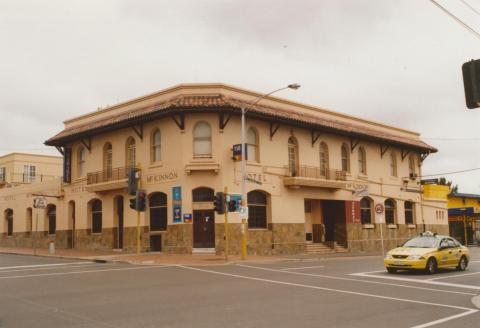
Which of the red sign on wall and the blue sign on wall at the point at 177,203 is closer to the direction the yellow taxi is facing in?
the blue sign on wall

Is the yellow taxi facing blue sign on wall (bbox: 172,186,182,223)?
no

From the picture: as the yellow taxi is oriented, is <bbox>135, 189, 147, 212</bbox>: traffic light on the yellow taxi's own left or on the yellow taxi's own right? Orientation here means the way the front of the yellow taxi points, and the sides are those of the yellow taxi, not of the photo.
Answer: on the yellow taxi's own right

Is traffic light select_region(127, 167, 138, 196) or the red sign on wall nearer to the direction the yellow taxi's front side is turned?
the traffic light

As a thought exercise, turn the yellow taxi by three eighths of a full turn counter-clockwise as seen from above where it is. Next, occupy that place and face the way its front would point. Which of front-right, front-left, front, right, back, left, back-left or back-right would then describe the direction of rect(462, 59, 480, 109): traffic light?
right

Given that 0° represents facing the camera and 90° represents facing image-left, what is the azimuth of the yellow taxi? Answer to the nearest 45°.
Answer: approximately 45°

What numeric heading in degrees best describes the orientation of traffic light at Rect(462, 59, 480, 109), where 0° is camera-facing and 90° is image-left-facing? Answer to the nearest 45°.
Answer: approximately 180°

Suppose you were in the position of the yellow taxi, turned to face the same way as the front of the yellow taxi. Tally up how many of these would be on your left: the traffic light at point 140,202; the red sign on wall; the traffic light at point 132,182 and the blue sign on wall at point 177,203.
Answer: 0

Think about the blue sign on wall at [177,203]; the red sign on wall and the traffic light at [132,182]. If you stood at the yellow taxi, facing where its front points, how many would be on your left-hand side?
0

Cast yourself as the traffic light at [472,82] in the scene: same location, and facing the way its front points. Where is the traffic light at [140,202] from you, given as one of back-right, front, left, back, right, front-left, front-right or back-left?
front-left
